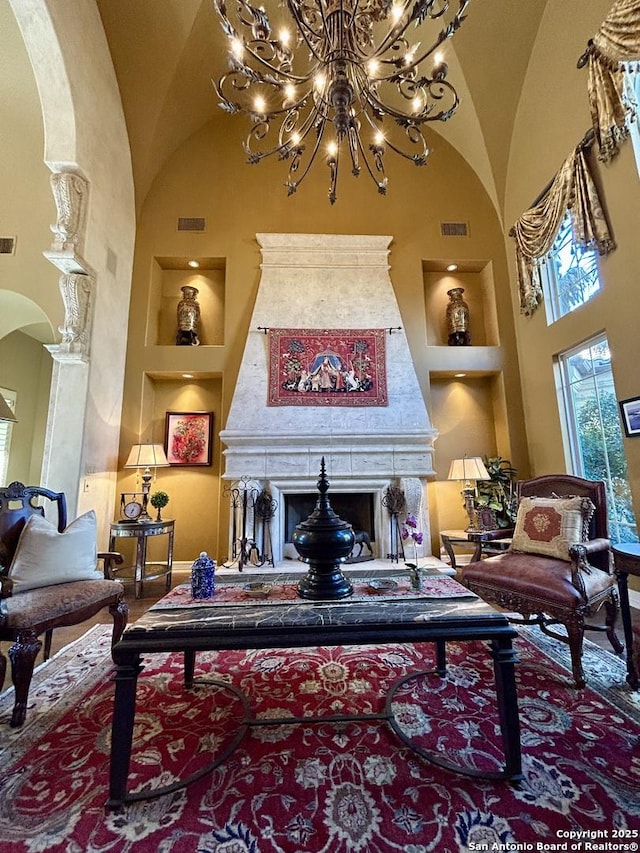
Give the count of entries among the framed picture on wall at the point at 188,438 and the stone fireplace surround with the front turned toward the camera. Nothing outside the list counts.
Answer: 2

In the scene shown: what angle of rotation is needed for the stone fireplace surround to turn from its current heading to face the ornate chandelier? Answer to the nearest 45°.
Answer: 0° — it already faces it

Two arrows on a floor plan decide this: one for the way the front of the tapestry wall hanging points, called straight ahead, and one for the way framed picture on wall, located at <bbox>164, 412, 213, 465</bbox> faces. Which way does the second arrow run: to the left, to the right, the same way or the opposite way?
the same way

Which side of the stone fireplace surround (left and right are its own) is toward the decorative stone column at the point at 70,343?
right

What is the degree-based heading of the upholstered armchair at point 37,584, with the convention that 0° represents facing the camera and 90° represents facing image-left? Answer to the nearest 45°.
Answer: approximately 315°

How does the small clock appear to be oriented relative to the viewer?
toward the camera

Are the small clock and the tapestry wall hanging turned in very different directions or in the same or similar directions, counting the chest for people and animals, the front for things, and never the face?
same or similar directions

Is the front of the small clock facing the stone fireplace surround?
no

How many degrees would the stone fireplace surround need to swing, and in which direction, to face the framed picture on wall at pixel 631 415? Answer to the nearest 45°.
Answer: approximately 45° to its left

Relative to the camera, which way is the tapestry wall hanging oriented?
toward the camera

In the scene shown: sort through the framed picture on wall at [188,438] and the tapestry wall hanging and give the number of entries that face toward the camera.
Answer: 2

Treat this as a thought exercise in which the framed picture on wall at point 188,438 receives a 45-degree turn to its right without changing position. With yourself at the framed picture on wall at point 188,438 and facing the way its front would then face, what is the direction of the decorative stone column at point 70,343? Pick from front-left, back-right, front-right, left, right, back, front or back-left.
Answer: front

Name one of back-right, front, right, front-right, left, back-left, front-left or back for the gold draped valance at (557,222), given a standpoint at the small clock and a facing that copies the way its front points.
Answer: front-left

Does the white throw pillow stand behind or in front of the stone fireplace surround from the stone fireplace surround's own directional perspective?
in front

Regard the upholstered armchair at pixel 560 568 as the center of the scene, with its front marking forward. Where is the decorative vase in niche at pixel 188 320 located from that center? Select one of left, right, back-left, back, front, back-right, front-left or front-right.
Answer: front-right

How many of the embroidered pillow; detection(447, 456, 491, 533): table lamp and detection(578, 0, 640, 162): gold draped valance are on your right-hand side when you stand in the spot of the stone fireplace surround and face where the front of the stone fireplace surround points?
0

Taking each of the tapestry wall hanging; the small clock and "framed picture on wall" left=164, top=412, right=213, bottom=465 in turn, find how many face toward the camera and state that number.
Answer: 3

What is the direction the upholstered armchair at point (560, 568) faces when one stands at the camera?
facing the viewer and to the left of the viewer

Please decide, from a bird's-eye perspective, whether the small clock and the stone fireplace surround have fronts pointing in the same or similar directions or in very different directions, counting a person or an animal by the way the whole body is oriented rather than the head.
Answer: same or similar directions

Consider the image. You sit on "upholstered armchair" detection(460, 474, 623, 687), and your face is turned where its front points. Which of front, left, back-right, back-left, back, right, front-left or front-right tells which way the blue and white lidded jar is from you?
front
